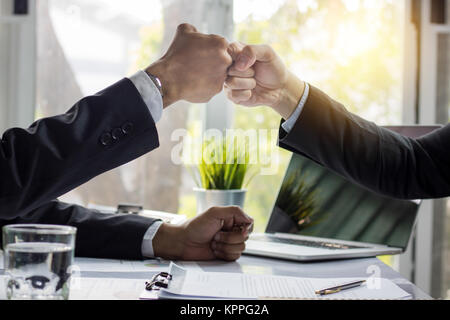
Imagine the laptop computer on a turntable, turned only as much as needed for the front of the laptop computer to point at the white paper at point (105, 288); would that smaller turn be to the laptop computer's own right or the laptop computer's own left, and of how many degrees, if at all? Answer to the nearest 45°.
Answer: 0° — it already faces it

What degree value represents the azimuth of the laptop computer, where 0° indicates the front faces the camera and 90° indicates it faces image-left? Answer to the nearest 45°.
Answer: approximately 45°

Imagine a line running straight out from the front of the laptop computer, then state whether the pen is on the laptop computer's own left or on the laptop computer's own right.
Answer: on the laptop computer's own left

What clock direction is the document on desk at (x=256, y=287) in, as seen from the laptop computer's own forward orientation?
The document on desk is roughly at 11 o'clock from the laptop computer.

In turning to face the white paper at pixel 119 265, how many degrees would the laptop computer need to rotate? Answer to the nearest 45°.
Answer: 0° — it already faces it
